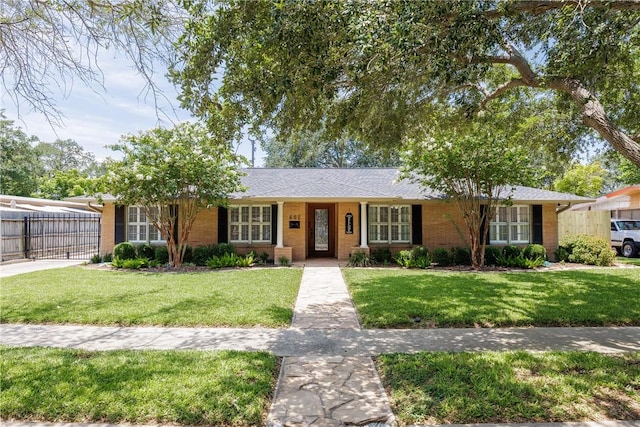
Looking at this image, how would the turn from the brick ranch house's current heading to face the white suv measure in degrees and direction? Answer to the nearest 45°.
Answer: approximately 90° to its left

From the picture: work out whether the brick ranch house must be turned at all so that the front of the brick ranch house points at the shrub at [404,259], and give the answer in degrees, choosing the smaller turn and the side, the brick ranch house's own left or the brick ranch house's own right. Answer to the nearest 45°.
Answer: approximately 45° to the brick ranch house's own left

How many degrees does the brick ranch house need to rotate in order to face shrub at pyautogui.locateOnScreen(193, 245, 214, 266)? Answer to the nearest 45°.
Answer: approximately 90° to its right

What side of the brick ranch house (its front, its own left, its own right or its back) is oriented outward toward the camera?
front

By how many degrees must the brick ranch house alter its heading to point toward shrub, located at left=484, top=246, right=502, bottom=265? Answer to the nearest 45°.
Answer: approximately 90° to its left

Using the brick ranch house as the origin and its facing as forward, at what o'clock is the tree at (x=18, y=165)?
The tree is roughly at 4 o'clock from the brick ranch house.

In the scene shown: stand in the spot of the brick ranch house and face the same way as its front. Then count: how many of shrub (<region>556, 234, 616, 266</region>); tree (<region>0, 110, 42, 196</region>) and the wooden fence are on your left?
2

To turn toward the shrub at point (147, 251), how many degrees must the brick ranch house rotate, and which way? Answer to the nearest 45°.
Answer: approximately 90° to its right

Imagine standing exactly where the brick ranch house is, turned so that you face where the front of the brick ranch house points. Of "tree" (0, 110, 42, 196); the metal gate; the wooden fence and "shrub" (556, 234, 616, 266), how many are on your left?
2

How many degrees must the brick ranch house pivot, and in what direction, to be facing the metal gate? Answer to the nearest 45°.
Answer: approximately 90° to its right

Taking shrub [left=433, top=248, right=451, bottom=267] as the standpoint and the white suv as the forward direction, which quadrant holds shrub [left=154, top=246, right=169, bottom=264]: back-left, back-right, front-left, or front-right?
back-left

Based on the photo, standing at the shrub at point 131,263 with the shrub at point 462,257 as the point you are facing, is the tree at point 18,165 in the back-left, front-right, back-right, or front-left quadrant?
back-left
